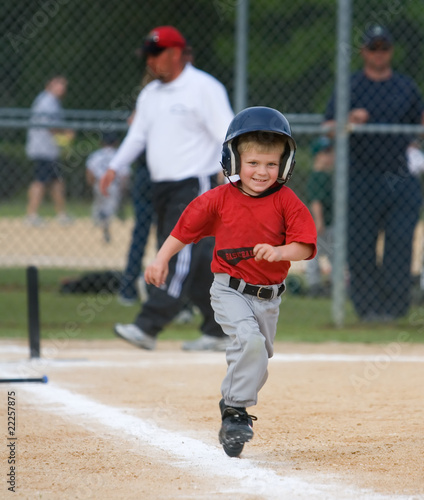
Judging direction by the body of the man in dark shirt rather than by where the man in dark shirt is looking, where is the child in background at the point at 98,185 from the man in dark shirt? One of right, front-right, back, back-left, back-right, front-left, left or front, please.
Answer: back-right

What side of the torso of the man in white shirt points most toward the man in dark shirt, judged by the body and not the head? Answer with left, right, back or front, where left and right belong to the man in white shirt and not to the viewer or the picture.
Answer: back

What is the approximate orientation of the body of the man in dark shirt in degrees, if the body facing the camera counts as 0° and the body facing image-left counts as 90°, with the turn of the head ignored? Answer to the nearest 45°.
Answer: approximately 0°

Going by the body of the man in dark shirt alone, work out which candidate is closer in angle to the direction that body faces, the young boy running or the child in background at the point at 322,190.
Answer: the young boy running

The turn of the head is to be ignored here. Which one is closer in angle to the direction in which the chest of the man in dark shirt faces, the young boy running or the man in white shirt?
the young boy running

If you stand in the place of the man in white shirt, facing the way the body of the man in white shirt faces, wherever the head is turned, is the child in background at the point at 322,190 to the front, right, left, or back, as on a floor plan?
back

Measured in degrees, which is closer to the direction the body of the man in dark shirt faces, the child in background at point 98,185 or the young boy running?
the young boy running
